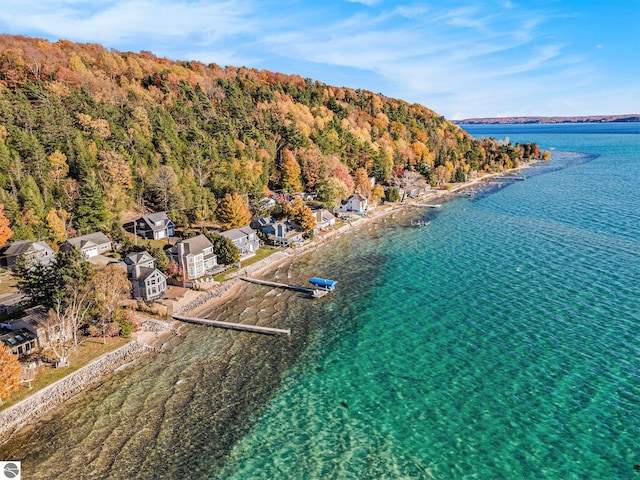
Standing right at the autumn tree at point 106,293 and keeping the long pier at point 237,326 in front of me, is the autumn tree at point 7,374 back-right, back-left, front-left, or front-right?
back-right

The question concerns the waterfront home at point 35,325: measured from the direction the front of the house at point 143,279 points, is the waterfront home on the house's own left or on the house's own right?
on the house's own right

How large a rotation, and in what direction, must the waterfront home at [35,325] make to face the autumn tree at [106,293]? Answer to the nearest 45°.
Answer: approximately 45° to its left

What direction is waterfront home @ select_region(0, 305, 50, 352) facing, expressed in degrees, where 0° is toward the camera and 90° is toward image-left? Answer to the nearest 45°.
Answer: approximately 315°

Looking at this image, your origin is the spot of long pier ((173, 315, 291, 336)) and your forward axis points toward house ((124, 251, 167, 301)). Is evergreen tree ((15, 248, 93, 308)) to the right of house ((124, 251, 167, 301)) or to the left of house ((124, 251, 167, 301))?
left

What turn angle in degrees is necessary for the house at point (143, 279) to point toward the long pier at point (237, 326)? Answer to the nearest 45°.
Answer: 0° — it already faces it

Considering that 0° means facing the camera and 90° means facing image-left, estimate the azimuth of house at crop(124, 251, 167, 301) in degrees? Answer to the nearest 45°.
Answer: approximately 315°

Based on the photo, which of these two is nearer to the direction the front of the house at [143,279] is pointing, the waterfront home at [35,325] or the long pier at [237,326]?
the long pier

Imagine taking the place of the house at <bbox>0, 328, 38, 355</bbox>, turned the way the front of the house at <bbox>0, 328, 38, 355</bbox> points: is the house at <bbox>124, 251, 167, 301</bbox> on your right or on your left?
on your left

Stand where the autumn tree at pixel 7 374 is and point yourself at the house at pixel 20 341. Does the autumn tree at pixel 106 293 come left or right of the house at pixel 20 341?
right

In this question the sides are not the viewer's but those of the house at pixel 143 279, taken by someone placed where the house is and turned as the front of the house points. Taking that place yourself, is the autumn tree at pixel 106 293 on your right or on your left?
on your right
